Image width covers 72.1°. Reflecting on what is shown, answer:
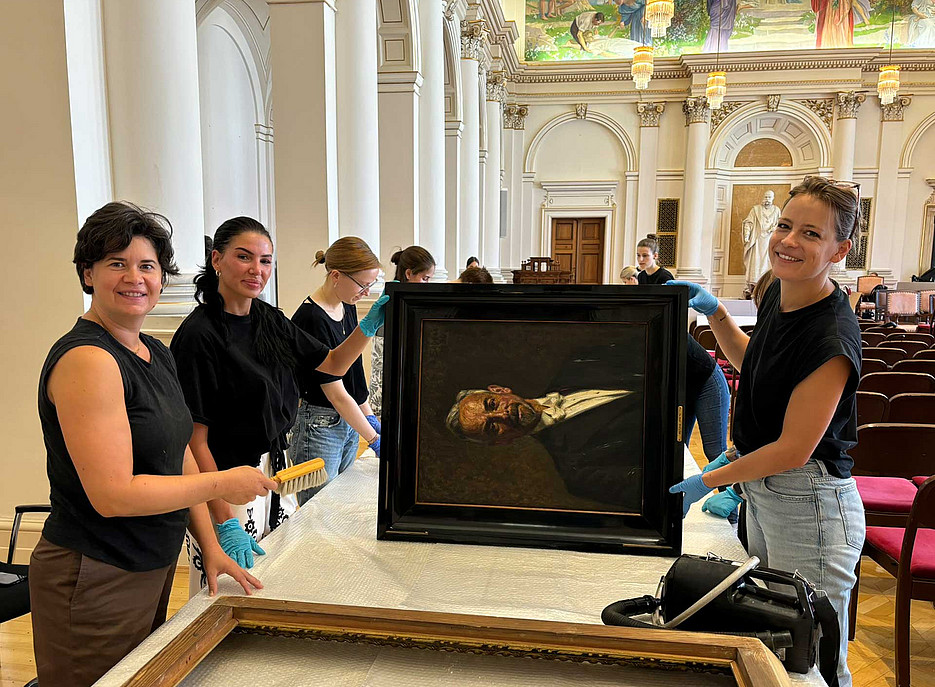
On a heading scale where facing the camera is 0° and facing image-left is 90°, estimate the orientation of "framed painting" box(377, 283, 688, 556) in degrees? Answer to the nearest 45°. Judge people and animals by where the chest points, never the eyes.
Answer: approximately 0°

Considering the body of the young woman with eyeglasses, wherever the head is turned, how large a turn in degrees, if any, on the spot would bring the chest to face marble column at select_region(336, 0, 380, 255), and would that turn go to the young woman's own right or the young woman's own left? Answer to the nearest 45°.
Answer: approximately 135° to the young woman's own left

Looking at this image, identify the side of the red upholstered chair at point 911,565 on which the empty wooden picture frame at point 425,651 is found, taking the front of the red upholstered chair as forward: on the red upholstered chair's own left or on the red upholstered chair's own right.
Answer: on the red upholstered chair's own left

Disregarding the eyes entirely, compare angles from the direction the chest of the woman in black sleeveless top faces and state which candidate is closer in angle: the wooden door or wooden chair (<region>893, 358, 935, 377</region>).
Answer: the wooden chair

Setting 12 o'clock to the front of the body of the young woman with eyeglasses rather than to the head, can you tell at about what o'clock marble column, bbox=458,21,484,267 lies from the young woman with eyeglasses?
The marble column is roughly at 8 o'clock from the young woman with eyeglasses.

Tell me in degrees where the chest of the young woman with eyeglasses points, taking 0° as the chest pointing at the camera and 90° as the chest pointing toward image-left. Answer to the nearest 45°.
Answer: approximately 315°

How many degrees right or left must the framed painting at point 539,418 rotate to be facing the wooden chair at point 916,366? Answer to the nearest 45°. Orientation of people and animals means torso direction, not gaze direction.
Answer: approximately 135° to its left

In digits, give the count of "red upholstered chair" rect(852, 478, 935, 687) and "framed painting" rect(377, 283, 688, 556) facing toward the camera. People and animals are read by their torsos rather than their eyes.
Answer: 1

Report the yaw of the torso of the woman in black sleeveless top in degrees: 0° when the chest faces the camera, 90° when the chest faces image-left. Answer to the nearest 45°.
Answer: approximately 315°

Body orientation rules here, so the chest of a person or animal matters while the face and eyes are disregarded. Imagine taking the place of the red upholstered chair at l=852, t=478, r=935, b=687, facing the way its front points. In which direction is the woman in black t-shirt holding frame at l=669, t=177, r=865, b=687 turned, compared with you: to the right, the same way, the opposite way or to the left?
to the left
